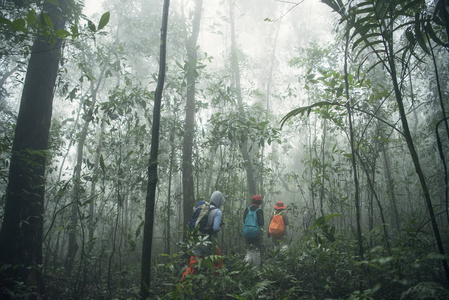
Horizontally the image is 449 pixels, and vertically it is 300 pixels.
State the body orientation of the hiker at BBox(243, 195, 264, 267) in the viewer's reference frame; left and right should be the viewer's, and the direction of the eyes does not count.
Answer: facing away from the viewer and to the right of the viewer
